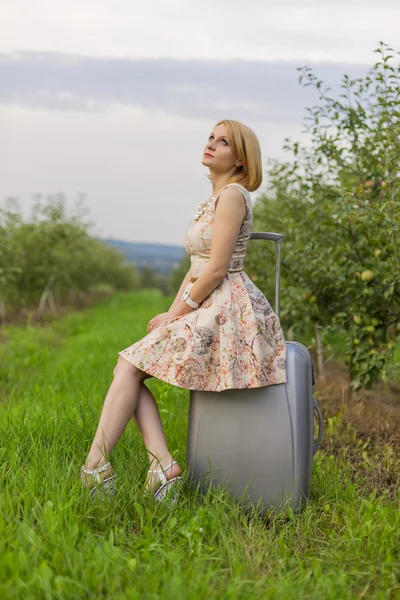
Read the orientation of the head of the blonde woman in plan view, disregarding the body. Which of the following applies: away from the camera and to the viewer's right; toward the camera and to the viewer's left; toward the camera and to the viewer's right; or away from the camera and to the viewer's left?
toward the camera and to the viewer's left

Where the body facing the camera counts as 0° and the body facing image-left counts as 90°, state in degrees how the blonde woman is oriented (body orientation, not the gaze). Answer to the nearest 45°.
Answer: approximately 90°
